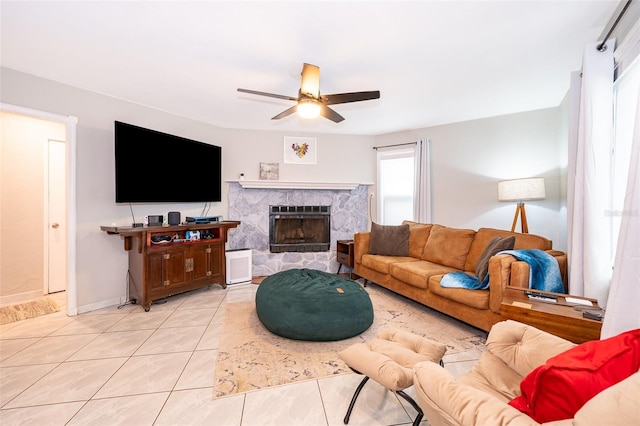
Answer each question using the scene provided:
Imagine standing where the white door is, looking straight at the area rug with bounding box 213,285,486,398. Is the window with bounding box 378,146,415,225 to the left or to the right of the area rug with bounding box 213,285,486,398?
left

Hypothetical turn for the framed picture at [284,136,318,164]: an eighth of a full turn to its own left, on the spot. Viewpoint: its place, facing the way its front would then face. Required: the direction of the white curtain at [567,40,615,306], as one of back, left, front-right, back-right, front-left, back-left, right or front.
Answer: front

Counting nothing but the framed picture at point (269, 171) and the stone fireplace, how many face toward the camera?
2

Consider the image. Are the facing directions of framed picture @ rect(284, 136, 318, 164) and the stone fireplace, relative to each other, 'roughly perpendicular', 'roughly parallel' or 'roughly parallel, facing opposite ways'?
roughly parallel

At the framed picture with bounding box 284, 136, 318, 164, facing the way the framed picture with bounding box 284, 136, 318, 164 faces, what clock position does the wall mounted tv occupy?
The wall mounted tv is roughly at 2 o'clock from the framed picture.

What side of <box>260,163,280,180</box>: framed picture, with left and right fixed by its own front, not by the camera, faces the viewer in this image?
front

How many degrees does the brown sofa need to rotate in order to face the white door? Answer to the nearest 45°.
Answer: approximately 45° to its right

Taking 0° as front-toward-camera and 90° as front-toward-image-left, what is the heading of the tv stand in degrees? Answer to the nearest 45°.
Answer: approximately 315°

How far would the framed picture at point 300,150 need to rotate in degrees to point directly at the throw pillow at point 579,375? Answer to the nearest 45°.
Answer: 0° — it already faces it

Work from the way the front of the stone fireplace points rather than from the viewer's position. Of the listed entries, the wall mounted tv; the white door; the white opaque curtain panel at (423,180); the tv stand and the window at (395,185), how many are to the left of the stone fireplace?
2

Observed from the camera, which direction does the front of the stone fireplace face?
facing the viewer

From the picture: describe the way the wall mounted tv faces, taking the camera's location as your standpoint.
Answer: facing the viewer and to the right of the viewer

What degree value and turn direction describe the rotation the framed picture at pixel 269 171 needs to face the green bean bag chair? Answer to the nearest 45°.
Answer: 0° — it already faces it

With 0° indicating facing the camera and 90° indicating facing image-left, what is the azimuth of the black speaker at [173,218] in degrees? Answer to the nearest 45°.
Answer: approximately 315°

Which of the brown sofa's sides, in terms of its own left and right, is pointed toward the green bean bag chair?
front

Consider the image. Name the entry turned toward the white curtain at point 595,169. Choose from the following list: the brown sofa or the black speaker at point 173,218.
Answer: the black speaker

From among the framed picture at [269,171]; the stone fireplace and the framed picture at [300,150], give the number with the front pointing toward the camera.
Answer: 3

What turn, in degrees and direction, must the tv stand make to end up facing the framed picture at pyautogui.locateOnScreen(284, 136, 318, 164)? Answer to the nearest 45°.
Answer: approximately 45° to its left
